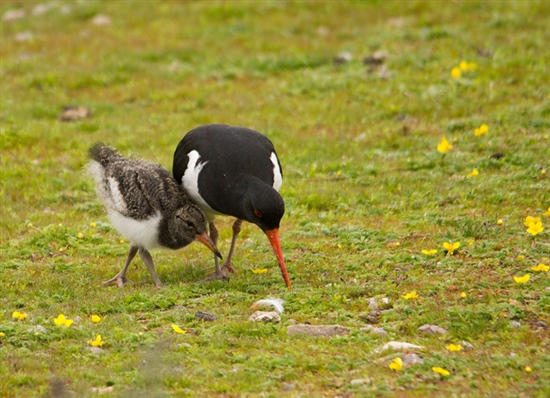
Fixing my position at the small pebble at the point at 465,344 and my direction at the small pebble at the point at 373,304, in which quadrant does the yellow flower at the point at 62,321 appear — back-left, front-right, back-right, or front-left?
front-left

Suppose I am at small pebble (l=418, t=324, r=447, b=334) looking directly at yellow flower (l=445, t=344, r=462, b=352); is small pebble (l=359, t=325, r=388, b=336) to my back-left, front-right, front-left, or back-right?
back-right

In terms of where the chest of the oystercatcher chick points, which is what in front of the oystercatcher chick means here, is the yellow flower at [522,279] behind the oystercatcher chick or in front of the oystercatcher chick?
in front

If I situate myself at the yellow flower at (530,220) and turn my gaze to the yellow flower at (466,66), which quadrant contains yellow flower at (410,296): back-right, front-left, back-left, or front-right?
back-left

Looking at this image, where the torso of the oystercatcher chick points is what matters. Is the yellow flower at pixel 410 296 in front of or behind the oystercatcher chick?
in front

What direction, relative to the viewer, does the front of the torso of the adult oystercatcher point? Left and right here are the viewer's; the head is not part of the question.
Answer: facing the viewer and to the right of the viewer

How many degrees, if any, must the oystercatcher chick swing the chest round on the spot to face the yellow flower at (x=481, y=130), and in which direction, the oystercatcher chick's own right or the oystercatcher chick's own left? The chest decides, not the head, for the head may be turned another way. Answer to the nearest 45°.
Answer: approximately 45° to the oystercatcher chick's own left

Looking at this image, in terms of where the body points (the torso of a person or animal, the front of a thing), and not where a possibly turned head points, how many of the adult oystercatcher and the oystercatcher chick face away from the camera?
0

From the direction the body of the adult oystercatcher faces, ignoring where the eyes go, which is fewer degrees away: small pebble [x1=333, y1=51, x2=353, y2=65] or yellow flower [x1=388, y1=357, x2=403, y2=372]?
the yellow flower

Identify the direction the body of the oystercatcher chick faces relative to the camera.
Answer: to the viewer's right

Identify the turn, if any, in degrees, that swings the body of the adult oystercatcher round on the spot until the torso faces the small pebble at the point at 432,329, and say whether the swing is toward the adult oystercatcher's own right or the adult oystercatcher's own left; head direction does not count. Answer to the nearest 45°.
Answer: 0° — it already faces it

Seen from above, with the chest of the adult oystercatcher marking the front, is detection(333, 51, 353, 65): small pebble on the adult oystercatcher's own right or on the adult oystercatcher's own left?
on the adult oystercatcher's own left

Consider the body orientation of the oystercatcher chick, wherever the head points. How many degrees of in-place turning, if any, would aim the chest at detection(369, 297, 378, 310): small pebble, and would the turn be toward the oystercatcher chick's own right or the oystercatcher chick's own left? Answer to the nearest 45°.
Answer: approximately 45° to the oystercatcher chick's own right

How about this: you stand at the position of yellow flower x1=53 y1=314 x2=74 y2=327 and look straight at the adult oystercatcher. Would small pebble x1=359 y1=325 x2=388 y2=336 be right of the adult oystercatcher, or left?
right

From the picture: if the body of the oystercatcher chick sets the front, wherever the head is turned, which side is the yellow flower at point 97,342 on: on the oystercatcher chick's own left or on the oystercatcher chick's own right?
on the oystercatcher chick's own right

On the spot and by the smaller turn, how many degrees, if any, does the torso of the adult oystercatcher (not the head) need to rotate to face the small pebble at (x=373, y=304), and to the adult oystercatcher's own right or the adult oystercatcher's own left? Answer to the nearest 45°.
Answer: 0° — it already faces it
